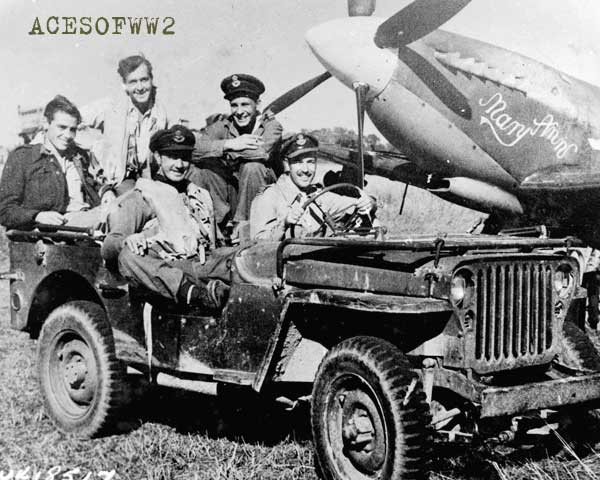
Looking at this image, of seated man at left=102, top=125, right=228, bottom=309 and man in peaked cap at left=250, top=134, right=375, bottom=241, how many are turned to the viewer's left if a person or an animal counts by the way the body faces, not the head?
0

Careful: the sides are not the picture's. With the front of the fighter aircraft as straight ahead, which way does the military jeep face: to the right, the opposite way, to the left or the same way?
to the left

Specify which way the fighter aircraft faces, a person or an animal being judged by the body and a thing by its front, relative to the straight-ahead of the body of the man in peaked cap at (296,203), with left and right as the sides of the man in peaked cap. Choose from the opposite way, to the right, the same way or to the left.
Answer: to the right

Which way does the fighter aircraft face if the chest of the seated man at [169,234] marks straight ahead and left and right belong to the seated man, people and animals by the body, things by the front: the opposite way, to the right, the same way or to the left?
to the right

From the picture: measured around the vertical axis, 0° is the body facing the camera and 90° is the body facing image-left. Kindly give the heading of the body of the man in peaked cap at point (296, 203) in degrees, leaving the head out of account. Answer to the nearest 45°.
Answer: approximately 315°

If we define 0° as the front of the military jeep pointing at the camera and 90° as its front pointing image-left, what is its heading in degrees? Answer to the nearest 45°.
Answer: approximately 315°

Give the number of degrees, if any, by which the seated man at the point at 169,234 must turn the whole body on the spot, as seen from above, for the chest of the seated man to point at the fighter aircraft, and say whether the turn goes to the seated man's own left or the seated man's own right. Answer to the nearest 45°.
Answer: approximately 90° to the seated man's own left

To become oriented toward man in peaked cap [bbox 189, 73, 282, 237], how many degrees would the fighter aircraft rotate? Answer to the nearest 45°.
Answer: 0° — it already faces them

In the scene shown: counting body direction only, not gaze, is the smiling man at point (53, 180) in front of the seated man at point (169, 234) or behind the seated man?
behind
